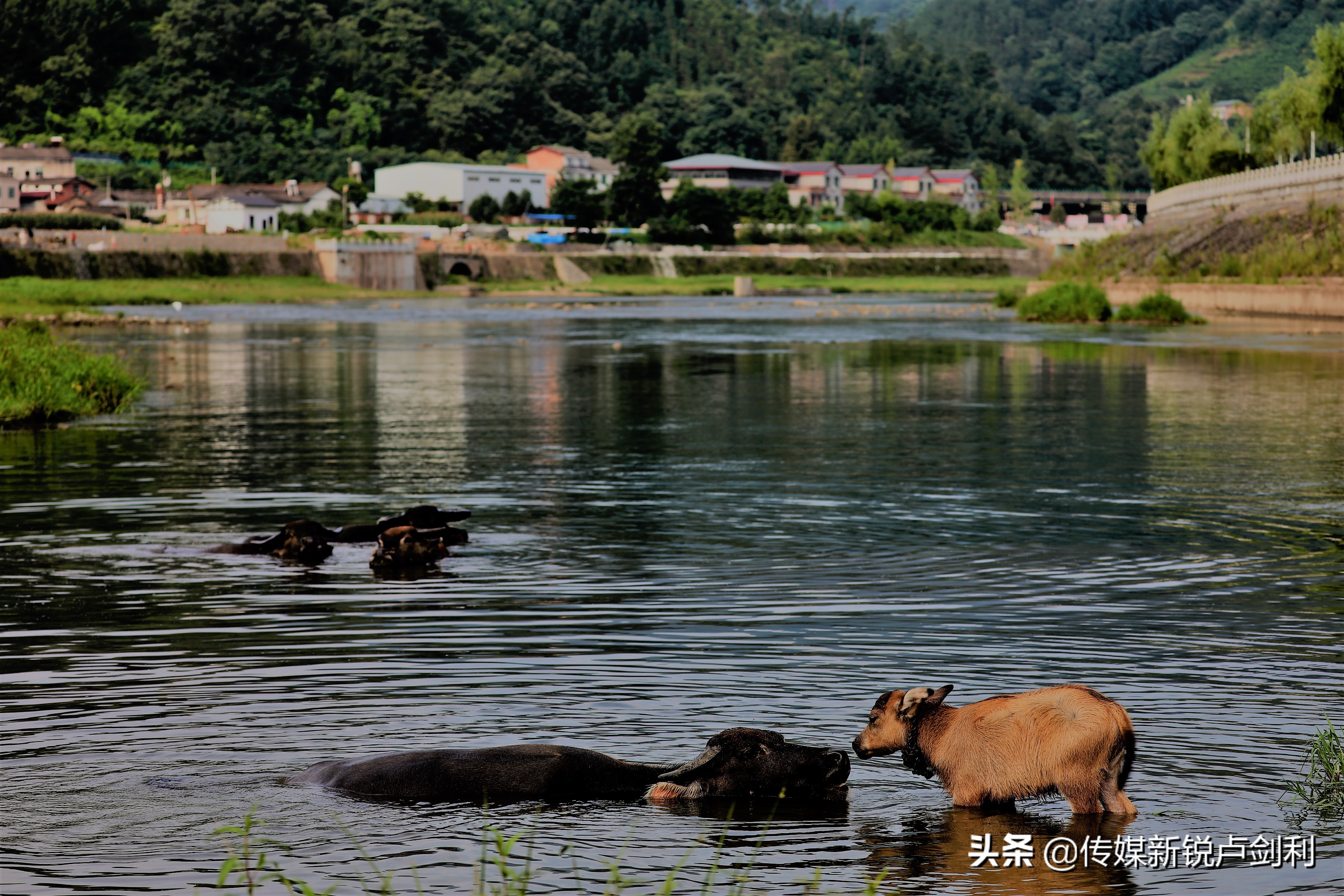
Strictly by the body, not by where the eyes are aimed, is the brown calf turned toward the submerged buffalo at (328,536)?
no

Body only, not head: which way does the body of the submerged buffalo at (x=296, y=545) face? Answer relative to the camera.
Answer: to the viewer's right

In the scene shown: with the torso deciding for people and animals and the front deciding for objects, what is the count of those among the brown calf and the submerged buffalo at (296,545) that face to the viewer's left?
1

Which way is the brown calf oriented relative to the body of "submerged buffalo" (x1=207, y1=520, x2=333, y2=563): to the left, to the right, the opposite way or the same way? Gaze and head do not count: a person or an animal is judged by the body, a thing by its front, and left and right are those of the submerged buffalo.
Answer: the opposite way

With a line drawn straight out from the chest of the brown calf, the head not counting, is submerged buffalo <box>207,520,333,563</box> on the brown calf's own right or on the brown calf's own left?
on the brown calf's own right

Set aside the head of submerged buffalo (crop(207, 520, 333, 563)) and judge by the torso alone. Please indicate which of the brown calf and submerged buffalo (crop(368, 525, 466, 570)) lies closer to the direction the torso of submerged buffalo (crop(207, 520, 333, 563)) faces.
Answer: the submerged buffalo

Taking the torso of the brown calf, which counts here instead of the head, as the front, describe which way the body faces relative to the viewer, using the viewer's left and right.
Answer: facing to the left of the viewer

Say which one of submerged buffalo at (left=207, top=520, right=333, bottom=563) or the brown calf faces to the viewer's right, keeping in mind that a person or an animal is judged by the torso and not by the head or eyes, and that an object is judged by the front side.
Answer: the submerged buffalo

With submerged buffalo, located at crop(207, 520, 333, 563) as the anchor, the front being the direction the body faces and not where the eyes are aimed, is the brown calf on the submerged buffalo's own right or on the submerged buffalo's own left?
on the submerged buffalo's own right
